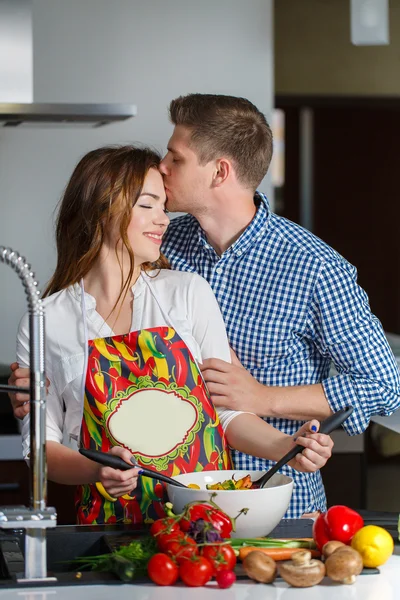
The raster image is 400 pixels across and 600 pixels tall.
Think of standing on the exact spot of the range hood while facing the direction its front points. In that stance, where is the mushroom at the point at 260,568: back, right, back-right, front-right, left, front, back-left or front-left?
front

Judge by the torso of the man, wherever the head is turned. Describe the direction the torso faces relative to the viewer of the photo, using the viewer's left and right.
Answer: facing the viewer and to the left of the viewer

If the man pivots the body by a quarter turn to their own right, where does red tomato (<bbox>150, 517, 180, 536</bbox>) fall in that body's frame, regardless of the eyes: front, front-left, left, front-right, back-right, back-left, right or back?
back-left

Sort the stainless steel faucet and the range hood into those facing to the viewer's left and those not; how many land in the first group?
1

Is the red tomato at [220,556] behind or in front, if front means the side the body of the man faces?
in front

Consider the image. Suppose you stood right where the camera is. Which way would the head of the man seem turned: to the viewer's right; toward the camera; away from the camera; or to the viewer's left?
to the viewer's left

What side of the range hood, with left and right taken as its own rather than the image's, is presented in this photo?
front

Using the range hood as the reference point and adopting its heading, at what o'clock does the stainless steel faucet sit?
The stainless steel faucet is roughly at 12 o'clock from the range hood.

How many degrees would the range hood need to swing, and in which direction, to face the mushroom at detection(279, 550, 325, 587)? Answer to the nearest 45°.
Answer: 0° — it already faces it

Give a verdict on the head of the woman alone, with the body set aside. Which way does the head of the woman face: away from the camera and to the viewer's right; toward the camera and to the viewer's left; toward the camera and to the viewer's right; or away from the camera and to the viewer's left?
toward the camera and to the viewer's right

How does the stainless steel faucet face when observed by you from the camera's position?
facing to the left of the viewer

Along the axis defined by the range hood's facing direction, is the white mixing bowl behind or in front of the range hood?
in front
